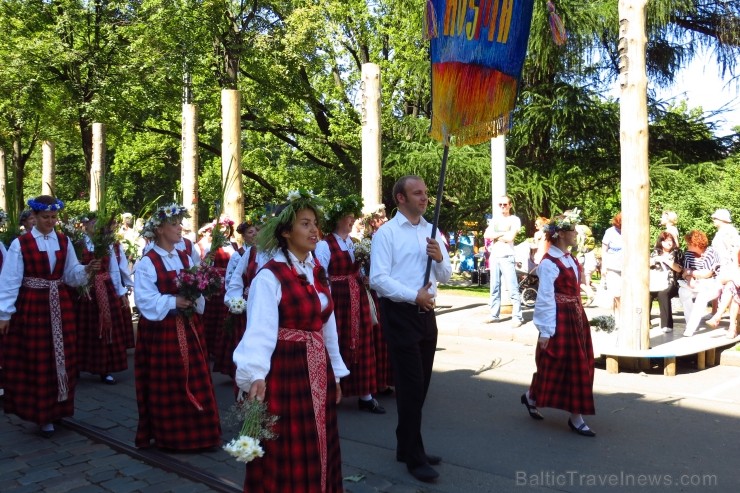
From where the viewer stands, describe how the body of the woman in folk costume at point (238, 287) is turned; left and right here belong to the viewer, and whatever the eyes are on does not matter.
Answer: facing the viewer and to the right of the viewer

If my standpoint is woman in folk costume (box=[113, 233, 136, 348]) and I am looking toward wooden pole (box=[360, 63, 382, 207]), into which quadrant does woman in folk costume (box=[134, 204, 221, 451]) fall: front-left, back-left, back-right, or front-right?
back-right

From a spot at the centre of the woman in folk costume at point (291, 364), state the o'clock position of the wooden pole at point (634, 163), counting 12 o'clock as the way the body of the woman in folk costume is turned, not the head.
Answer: The wooden pole is roughly at 9 o'clock from the woman in folk costume.

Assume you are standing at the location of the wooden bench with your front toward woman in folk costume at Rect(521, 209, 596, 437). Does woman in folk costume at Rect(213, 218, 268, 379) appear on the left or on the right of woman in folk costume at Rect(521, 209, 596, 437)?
right

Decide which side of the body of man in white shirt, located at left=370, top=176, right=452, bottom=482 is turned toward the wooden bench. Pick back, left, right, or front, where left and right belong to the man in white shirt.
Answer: left

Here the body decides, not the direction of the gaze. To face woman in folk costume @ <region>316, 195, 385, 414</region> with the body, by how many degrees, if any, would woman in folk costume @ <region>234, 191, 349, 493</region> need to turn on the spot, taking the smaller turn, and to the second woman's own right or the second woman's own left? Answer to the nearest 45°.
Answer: approximately 135° to the second woman's own left

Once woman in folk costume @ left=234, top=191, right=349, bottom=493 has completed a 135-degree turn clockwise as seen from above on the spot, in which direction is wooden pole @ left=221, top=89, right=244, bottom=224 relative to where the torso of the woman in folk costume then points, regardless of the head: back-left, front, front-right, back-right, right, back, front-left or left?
right

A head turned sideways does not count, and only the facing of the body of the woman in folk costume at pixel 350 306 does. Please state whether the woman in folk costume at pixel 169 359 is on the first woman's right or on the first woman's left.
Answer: on the first woman's right

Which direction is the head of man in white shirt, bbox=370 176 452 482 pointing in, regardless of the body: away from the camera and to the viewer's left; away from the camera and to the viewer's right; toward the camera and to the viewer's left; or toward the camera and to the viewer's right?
toward the camera and to the viewer's right

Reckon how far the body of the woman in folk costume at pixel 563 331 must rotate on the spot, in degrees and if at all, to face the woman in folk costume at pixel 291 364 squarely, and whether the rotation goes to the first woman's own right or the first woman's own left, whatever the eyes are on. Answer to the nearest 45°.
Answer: approximately 90° to the first woman's own right

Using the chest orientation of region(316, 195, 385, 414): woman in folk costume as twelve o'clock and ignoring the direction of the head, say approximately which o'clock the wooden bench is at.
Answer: The wooden bench is roughly at 10 o'clock from the woman in folk costume.

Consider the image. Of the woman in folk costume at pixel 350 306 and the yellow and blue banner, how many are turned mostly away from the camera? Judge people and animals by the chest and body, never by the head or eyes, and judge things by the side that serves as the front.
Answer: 0

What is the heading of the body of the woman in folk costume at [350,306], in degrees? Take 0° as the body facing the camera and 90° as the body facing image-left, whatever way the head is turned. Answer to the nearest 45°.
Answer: approximately 315°
